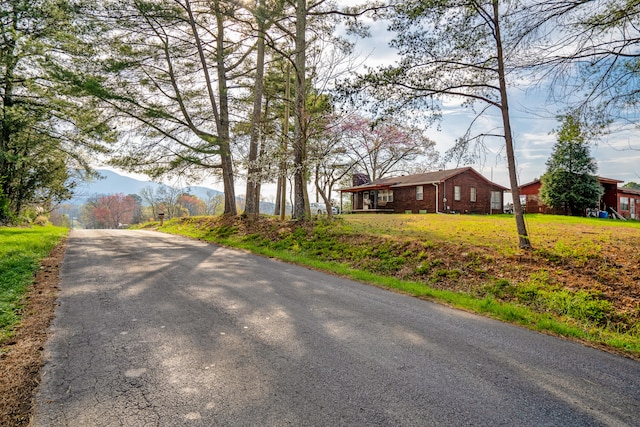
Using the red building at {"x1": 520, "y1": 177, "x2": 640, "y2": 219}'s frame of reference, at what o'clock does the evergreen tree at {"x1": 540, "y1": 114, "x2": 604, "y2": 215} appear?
The evergreen tree is roughly at 11 o'clock from the red building.

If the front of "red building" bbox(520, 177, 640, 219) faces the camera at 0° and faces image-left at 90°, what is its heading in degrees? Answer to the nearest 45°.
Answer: approximately 45°

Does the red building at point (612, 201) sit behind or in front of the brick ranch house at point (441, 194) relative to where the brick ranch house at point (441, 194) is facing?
behind

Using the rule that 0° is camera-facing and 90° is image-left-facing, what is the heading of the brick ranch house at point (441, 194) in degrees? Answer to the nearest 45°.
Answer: approximately 45°
